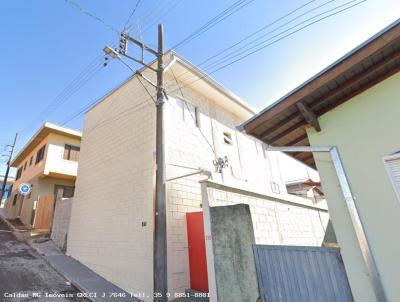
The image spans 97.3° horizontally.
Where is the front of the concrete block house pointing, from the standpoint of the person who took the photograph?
facing the viewer and to the right of the viewer

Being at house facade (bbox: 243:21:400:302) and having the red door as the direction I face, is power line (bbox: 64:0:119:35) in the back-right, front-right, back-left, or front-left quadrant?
front-left

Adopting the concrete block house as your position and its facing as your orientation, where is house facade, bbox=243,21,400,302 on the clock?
The house facade is roughly at 12 o'clock from the concrete block house.

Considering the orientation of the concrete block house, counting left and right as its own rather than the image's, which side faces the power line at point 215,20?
front

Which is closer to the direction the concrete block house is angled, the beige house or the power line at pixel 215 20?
the power line

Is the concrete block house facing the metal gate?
yes

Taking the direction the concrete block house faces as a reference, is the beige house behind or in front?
behind

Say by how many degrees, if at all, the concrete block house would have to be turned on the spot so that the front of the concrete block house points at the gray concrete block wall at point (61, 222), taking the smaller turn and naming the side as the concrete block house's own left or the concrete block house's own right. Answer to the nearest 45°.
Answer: approximately 180°
